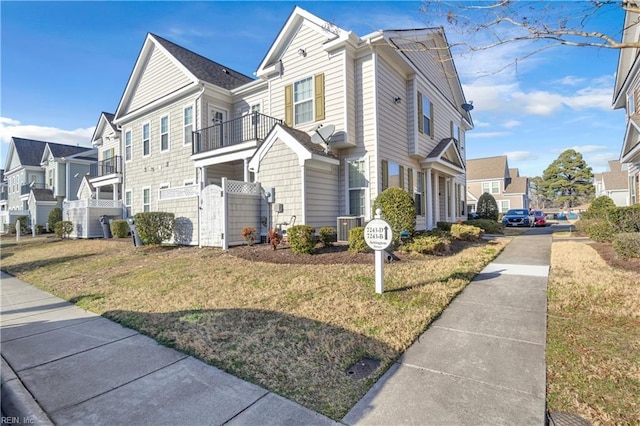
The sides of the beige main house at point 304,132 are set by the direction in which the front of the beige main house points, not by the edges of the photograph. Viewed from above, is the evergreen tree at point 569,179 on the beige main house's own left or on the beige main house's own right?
on the beige main house's own left

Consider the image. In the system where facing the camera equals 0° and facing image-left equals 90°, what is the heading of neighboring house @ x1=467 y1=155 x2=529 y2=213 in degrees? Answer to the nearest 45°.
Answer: approximately 0°

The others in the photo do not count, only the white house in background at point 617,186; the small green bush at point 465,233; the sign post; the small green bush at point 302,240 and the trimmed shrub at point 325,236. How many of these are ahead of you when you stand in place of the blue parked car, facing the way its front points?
4

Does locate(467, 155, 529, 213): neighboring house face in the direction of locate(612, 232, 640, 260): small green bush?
yes

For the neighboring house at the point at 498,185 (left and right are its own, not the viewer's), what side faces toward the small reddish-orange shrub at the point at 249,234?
front

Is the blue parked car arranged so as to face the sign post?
yes

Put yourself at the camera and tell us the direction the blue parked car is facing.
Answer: facing the viewer

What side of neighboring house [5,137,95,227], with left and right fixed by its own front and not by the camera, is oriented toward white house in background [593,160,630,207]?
left

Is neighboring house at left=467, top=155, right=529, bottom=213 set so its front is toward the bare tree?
yes

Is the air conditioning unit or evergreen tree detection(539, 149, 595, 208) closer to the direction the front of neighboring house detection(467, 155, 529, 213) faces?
the air conditioning unit

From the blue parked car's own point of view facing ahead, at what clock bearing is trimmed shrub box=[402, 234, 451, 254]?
The trimmed shrub is roughly at 12 o'clock from the blue parked car.

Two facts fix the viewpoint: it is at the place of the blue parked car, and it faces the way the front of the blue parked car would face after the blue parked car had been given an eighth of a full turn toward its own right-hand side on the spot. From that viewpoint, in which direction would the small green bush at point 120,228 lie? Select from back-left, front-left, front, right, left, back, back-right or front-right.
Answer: front

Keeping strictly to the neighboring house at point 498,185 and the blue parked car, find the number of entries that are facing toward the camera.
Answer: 2

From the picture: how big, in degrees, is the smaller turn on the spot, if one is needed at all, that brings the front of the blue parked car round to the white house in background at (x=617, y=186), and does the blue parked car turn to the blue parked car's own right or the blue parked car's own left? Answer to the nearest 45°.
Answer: approximately 135° to the blue parked car's own left

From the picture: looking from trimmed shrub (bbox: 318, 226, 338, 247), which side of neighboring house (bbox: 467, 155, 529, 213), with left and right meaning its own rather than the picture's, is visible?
front
